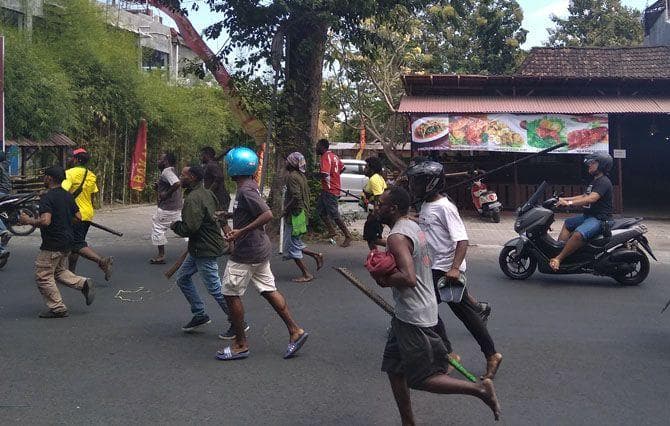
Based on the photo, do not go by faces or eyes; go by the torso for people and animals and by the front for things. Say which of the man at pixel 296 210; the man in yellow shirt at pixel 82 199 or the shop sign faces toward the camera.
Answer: the shop sign

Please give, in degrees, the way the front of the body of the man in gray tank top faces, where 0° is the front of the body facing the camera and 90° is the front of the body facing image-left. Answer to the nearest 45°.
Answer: approximately 90°

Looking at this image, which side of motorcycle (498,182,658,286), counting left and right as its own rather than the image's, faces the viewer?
left

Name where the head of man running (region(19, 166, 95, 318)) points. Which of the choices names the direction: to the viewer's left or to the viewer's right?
to the viewer's left

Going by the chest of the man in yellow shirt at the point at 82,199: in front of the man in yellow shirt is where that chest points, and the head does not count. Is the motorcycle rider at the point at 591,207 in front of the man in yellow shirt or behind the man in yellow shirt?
behind

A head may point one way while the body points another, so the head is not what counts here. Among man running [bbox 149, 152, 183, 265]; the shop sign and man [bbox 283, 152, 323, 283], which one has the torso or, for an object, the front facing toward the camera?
the shop sign

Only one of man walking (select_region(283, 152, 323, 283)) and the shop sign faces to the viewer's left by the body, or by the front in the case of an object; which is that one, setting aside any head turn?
the man walking

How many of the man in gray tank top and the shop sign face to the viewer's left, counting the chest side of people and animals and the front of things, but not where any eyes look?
1

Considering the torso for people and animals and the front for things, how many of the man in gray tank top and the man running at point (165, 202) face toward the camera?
0

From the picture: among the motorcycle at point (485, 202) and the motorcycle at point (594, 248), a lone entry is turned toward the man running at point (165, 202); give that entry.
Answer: the motorcycle at point (594, 248)

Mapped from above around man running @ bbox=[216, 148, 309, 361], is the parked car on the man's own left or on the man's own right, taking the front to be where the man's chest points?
on the man's own right

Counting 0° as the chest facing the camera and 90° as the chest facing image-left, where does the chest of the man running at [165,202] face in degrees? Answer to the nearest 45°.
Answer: approximately 90°

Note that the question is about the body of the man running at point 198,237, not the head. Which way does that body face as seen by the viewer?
to the viewer's left
